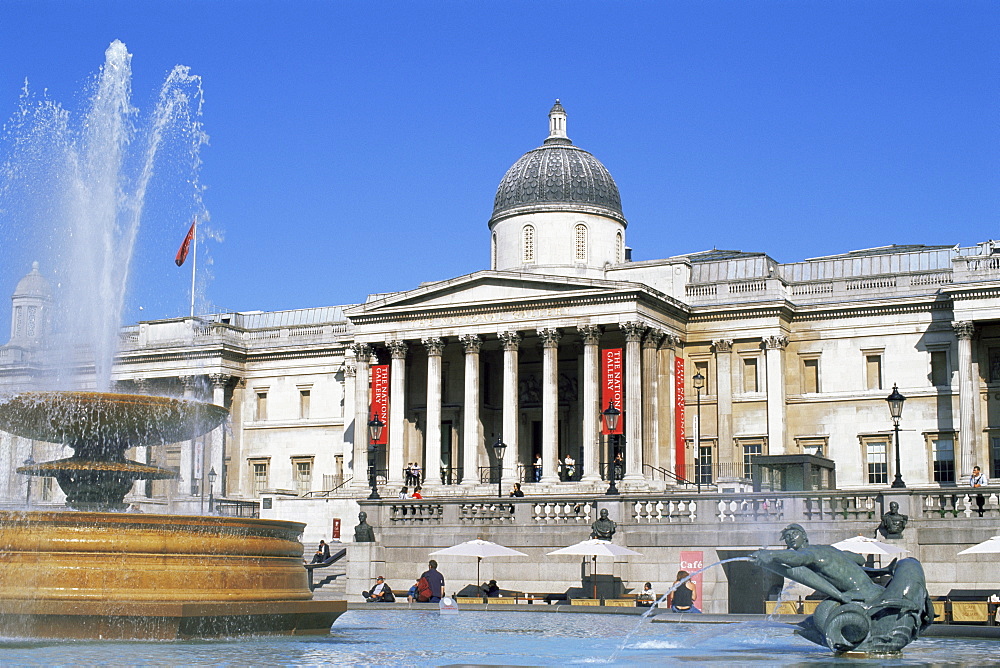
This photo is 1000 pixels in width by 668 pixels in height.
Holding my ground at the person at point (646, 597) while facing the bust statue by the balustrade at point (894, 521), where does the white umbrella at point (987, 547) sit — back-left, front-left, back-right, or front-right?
front-right

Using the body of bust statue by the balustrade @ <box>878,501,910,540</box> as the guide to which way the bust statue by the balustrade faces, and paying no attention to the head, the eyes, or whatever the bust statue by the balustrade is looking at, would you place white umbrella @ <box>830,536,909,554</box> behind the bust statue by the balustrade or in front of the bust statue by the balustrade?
in front

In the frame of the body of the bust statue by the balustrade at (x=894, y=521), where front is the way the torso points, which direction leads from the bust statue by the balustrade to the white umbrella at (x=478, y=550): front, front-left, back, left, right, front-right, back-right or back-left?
right

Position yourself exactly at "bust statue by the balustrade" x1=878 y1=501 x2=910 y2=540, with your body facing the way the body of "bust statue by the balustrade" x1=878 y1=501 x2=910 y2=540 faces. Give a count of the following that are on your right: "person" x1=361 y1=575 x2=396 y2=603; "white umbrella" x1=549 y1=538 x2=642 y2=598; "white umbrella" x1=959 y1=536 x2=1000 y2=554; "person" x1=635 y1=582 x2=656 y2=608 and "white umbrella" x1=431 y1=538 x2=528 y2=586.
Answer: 4

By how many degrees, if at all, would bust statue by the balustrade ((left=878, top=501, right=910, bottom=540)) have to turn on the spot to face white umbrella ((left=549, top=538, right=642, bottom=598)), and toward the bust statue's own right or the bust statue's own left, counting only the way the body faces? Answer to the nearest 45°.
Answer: approximately 90° to the bust statue's own right

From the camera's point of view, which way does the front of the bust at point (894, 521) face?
toward the camera

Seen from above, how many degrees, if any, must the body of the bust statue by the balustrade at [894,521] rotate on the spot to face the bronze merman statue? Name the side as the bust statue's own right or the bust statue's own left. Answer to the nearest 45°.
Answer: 0° — they already face it

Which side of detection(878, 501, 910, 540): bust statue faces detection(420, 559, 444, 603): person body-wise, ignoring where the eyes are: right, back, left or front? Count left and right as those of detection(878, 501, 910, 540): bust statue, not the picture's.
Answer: right

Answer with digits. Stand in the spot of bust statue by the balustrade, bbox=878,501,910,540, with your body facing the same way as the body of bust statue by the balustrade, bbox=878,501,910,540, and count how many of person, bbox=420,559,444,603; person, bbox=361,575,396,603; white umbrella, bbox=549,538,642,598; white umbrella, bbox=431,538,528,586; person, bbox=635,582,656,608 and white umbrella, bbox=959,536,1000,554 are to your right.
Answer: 5

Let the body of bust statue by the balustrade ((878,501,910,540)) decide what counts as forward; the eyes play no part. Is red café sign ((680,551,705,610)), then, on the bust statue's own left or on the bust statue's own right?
on the bust statue's own right
